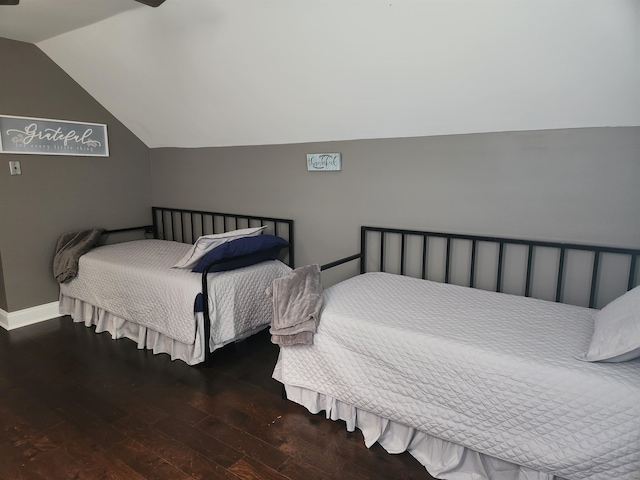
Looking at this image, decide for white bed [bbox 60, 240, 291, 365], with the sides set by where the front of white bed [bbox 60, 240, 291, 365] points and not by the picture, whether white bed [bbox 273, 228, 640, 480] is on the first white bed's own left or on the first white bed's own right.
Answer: on the first white bed's own left

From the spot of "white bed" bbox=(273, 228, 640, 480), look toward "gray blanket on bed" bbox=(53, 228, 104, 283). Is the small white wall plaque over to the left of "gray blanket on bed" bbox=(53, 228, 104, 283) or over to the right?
right

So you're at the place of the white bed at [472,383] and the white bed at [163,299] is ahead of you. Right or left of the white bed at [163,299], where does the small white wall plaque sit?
right
